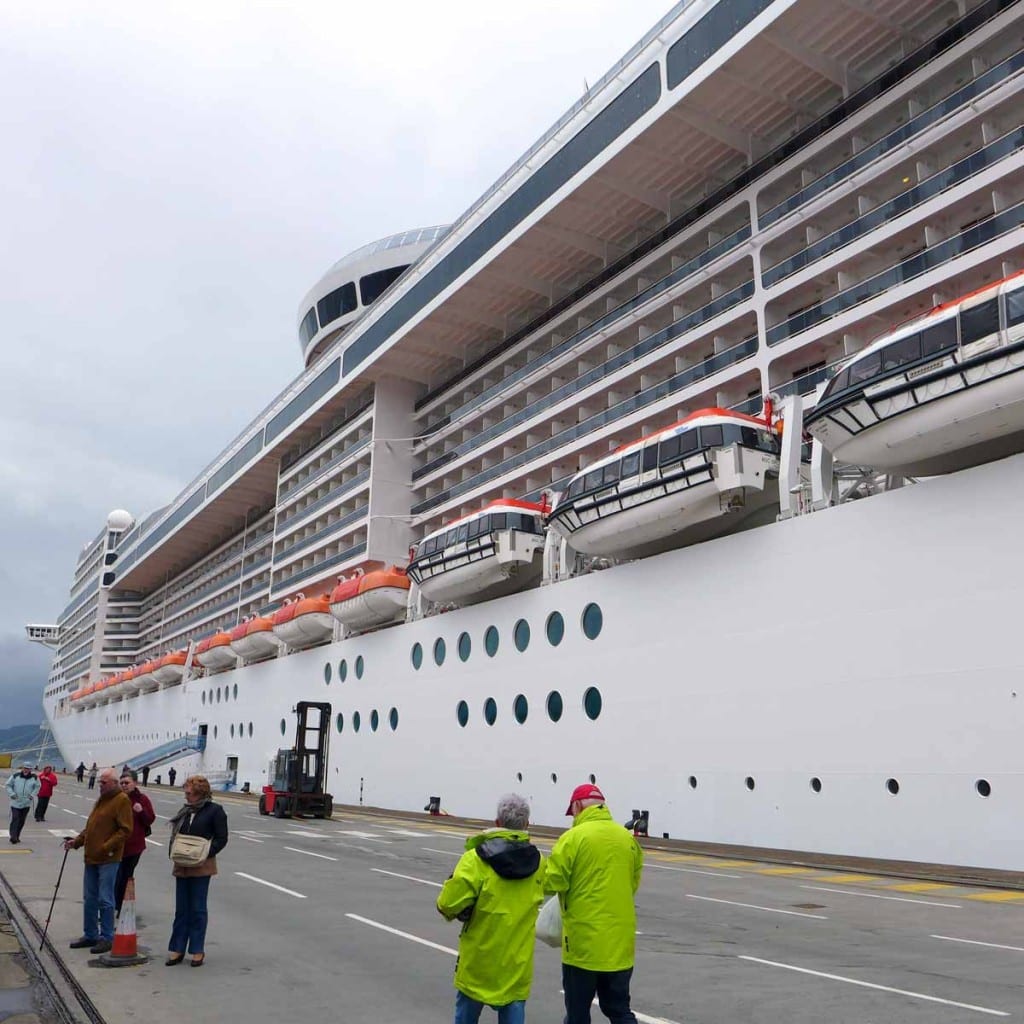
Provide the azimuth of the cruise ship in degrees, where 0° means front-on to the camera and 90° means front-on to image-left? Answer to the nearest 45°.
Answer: approximately 135°

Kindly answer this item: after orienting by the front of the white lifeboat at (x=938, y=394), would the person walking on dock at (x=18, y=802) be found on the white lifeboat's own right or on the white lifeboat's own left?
on the white lifeboat's own left

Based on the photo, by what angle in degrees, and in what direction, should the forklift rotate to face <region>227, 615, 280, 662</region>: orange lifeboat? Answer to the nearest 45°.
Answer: approximately 135° to its left

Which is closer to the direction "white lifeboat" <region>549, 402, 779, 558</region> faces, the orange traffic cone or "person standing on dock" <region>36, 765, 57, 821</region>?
the person standing on dock

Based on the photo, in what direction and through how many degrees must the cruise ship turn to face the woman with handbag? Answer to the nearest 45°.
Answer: approximately 90° to its left

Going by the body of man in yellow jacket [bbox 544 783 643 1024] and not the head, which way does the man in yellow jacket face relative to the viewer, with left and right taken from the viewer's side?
facing away from the viewer and to the left of the viewer

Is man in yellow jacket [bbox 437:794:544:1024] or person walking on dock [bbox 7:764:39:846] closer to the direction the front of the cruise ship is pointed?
the person walking on dock

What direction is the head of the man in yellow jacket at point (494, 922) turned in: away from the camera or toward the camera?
away from the camera

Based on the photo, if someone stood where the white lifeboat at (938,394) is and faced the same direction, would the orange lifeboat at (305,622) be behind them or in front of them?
in front

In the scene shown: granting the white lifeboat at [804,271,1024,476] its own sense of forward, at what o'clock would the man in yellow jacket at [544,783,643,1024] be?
The man in yellow jacket is roughly at 8 o'clock from the white lifeboat.

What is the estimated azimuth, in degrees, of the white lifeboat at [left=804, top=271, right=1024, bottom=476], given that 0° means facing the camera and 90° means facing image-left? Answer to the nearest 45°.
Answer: approximately 135°

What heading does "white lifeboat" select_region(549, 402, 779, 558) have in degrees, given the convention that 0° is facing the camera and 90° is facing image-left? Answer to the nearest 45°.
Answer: approximately 135°
